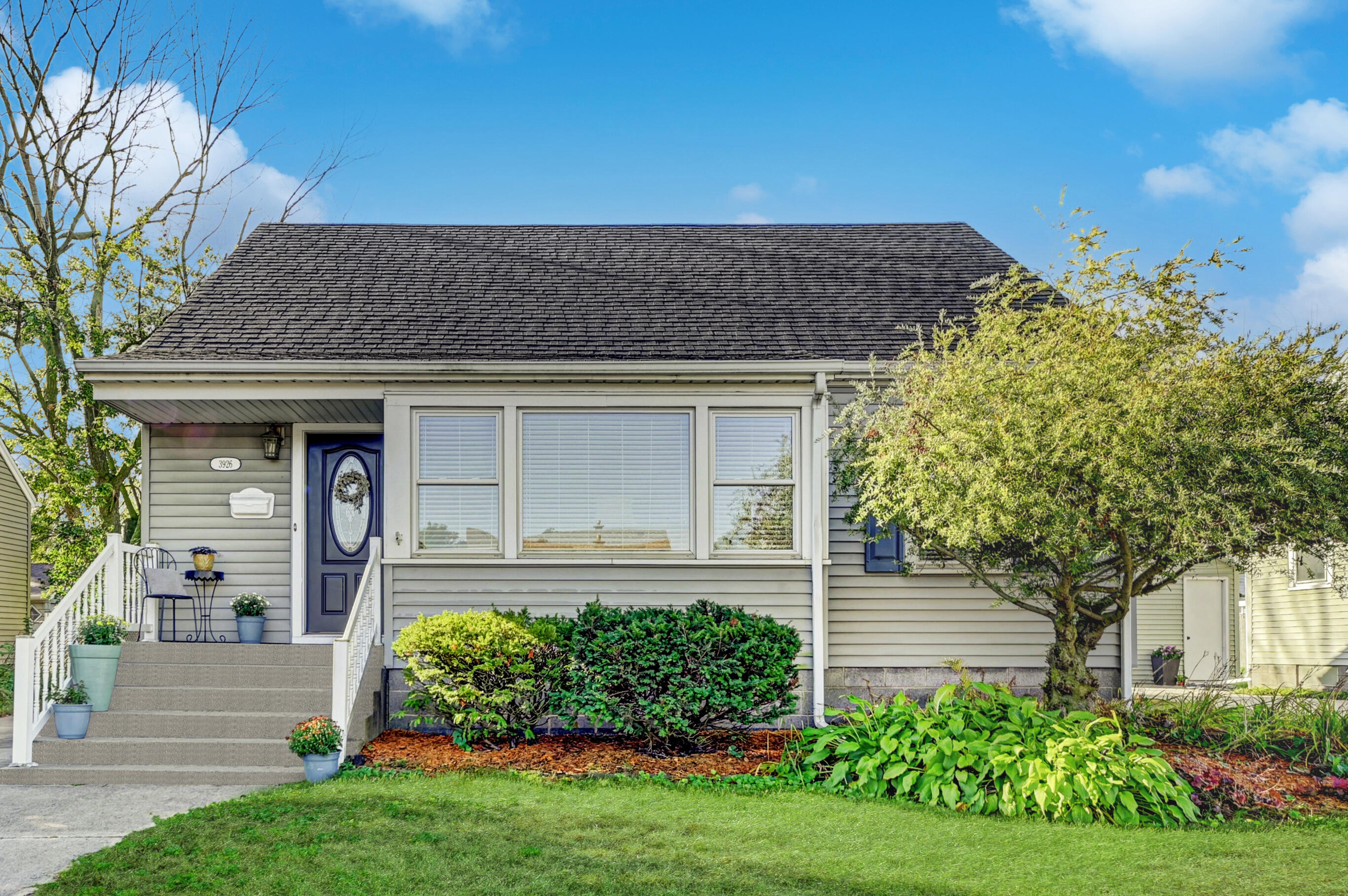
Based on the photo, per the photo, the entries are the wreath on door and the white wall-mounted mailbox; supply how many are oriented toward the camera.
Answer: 2

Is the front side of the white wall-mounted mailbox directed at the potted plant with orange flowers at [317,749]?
yes
